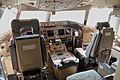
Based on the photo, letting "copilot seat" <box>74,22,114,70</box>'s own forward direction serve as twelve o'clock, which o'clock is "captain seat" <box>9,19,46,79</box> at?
"captain seat" <box>9,19,46,79</box> is roughly at 9 o'clock from "copilot seat" <box>74,22,114,70</box>.

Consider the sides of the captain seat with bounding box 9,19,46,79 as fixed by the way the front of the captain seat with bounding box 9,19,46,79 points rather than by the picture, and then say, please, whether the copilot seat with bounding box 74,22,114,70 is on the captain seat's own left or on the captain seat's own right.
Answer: on the captain seat's own right

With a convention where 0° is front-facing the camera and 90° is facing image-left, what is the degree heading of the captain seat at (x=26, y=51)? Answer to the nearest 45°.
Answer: approximately 180°

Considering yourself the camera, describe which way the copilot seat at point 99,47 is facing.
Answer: facing away from the viewer and to the left of the viewer
